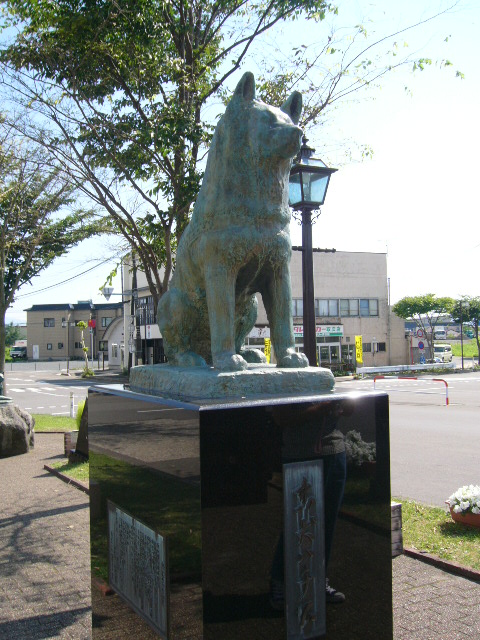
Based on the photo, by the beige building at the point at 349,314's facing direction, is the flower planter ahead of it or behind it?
ahead

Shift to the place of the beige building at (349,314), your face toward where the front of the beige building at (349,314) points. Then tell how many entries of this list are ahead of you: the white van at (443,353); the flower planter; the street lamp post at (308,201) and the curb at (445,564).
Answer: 3

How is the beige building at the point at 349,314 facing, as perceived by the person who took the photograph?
facing the viewer

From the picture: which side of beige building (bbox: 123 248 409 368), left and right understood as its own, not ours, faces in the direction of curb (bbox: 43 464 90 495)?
front

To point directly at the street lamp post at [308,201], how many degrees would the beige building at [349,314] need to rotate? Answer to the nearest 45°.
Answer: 0° — it already faces it

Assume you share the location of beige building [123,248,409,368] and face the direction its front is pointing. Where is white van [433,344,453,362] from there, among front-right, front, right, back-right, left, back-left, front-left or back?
back-left

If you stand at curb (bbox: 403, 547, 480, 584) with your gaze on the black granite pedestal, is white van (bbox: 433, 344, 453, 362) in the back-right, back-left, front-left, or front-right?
back-right

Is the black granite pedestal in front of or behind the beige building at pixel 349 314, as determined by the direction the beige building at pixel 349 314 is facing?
in front

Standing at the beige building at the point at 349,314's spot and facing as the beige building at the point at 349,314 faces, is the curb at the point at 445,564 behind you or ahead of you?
ahead

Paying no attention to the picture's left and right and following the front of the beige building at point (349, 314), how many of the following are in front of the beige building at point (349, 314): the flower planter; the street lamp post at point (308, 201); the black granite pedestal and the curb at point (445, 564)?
4
